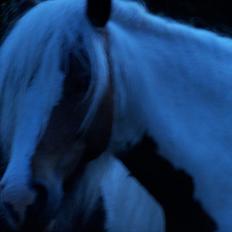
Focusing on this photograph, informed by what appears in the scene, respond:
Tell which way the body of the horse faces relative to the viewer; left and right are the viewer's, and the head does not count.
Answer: facing the viewer and to the left of the viewer
